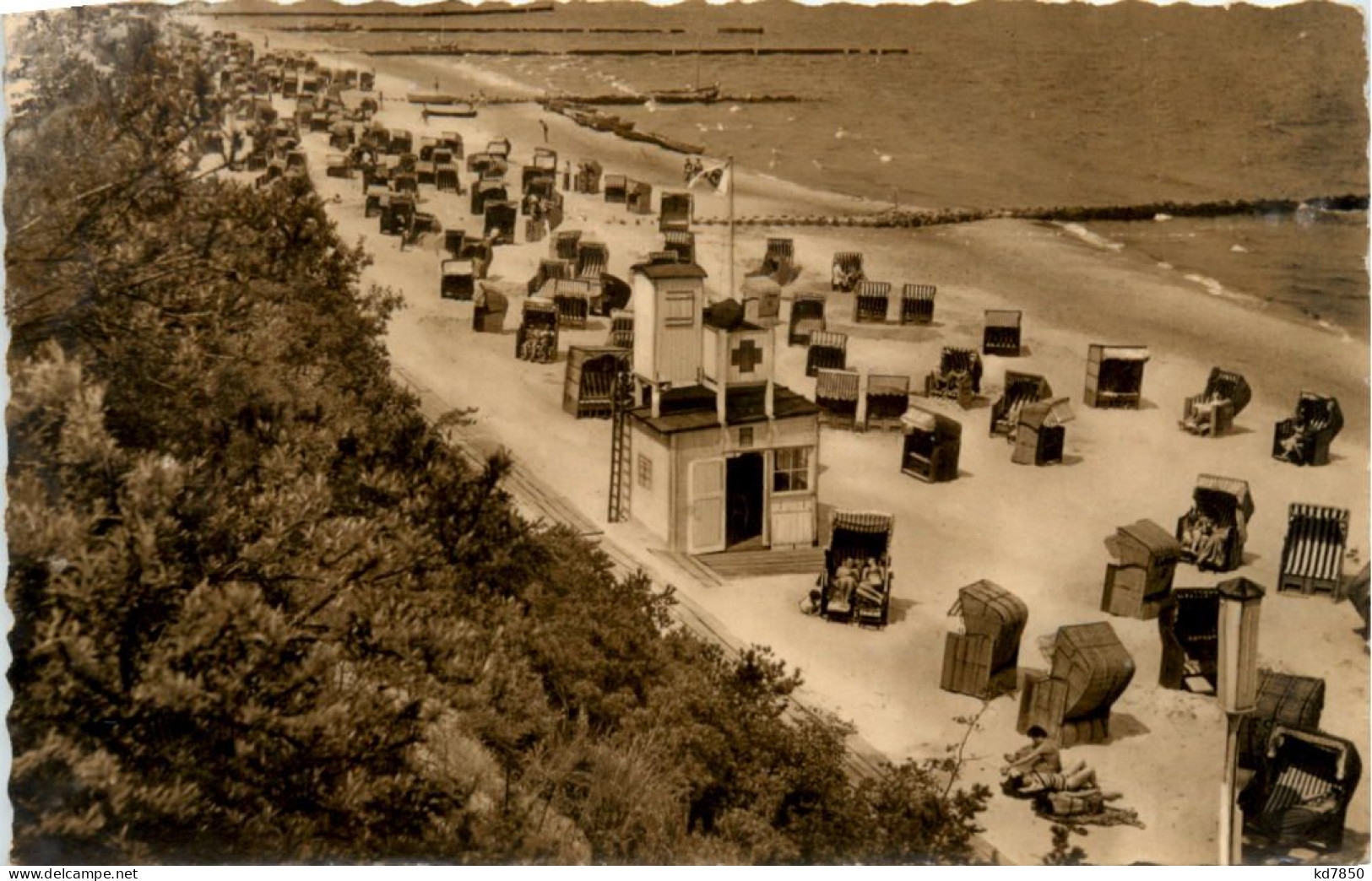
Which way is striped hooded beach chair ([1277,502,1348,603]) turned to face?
toward the camera

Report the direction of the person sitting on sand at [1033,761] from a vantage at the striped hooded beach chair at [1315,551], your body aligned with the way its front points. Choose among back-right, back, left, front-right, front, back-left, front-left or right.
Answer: front-right

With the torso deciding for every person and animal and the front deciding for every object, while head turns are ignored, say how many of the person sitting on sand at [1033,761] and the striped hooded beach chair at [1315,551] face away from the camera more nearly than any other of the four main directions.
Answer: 0
